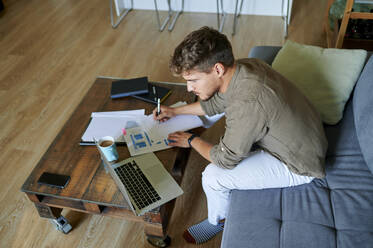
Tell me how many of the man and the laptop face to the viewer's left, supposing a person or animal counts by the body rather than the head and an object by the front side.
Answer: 1

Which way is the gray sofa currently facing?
to the viewer's left

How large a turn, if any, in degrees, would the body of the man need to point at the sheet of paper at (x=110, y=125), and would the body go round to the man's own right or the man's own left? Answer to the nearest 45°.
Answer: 0° — they already face it

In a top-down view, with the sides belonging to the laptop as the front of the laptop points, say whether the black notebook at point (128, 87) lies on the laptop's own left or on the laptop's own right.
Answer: on the laptop's own left

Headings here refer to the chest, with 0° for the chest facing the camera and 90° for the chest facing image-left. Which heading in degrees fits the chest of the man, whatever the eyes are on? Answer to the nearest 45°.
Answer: approximately 90°

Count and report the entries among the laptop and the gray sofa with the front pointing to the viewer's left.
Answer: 1

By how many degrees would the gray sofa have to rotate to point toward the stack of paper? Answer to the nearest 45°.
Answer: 0° — it already faces it

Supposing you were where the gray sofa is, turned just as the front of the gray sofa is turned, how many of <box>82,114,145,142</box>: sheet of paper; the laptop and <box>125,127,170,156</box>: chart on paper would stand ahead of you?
3

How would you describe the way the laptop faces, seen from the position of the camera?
facing away from the viewer and to the right of the viewer
